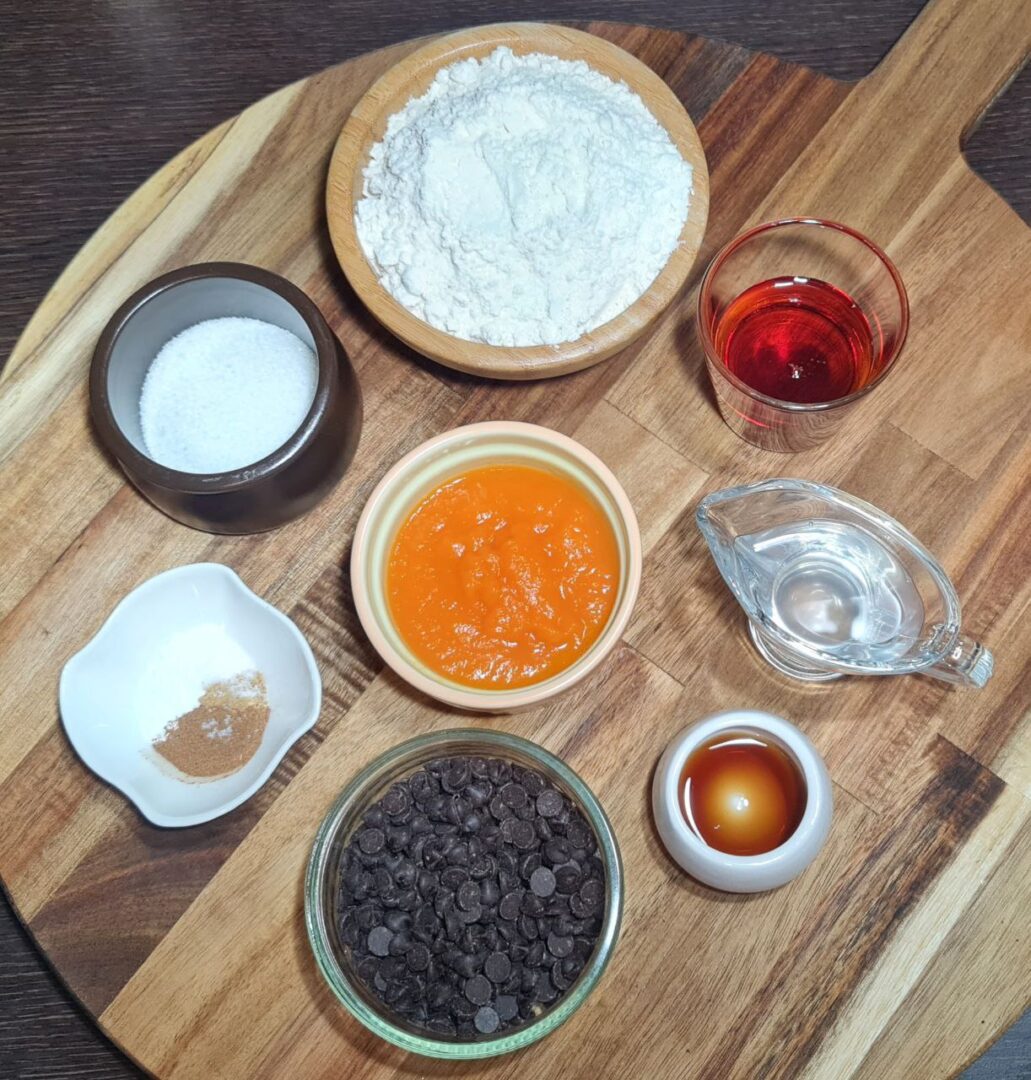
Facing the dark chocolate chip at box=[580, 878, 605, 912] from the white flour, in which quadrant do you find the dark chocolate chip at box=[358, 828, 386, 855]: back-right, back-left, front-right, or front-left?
front-right

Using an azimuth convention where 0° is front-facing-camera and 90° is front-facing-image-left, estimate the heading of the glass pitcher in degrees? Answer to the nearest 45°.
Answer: approximately 135°

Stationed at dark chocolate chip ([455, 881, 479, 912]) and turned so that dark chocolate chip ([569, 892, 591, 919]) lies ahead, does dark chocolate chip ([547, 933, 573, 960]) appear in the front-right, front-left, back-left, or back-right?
front-right

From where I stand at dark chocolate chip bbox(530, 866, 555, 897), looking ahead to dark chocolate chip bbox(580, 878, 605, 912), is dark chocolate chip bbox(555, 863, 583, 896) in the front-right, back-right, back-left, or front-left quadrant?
front-left
